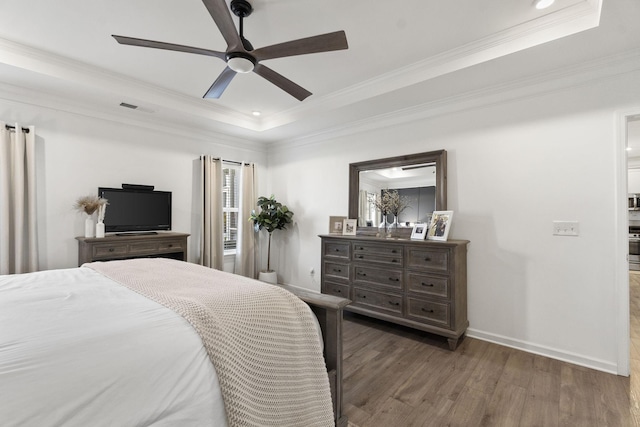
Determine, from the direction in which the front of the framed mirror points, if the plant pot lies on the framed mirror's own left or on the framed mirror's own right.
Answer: on the framed mirror's own right

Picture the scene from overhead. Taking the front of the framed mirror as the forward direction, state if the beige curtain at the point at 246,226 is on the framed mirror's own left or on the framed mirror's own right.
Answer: on the framed mirror's own right

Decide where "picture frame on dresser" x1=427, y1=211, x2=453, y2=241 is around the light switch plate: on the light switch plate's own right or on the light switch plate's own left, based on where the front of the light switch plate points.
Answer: on the light switch plate's own right

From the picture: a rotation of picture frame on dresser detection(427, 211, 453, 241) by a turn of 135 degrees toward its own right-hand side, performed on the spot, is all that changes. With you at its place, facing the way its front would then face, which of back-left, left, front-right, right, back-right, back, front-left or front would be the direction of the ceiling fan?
back-left

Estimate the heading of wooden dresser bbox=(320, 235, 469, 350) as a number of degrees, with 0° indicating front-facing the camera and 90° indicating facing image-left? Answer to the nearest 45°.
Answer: approximately 45°

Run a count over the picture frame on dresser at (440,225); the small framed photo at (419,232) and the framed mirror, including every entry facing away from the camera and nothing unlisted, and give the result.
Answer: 0

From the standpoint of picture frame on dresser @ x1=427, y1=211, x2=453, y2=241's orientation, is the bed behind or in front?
in front

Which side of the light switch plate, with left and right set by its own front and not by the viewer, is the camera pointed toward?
front

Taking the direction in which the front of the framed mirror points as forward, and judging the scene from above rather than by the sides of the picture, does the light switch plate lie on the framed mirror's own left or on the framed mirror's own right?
on the framed mirror's own left

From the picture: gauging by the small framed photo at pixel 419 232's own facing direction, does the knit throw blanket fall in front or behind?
in front

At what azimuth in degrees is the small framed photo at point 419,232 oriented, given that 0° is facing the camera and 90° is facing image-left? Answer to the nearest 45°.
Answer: approximately 45°

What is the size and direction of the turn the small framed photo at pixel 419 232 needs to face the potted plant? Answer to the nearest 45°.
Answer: approximately 45° to its right

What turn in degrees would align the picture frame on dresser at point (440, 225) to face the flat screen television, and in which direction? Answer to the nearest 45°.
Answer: approximately 45° to its right

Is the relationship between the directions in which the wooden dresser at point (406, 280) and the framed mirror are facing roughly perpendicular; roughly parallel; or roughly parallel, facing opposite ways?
roughly parallel
